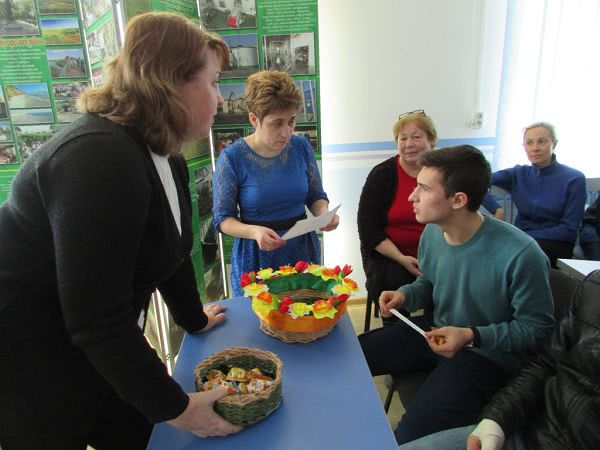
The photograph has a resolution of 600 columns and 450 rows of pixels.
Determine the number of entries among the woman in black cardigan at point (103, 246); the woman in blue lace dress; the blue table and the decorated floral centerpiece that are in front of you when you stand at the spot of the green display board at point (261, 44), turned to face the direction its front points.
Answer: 4

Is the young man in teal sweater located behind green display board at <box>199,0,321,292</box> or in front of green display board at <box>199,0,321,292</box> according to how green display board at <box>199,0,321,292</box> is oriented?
in front

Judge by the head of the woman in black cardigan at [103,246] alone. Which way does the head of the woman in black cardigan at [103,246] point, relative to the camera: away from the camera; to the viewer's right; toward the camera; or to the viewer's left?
to the viewer's right

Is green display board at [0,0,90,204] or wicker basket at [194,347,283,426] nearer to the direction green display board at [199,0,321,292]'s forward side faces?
the wicker basket

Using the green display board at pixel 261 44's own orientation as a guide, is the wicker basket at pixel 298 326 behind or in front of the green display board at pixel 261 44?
in front

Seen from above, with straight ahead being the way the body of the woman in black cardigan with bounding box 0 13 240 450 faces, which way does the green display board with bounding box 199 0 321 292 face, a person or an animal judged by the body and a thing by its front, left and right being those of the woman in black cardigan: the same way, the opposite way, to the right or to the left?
to the right

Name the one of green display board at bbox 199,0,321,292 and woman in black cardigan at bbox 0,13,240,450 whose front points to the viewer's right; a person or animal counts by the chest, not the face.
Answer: the woman in black cardigan

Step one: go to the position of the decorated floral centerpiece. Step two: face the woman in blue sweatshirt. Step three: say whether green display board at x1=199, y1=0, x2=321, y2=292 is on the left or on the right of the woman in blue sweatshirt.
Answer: left

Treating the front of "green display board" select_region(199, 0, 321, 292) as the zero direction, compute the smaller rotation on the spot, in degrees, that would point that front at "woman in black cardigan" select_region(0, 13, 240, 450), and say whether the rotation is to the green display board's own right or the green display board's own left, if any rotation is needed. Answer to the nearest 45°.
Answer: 0° — it already faces them

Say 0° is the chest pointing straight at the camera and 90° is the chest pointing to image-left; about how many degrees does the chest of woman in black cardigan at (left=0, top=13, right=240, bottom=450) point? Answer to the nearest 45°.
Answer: approximately 270°

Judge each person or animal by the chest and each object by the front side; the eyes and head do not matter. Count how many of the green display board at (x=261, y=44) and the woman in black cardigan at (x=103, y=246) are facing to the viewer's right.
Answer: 1

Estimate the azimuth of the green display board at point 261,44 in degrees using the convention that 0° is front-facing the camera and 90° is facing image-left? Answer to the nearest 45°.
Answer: approximately 0°

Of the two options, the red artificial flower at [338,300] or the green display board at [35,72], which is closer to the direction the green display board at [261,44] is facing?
the red artificial flower
